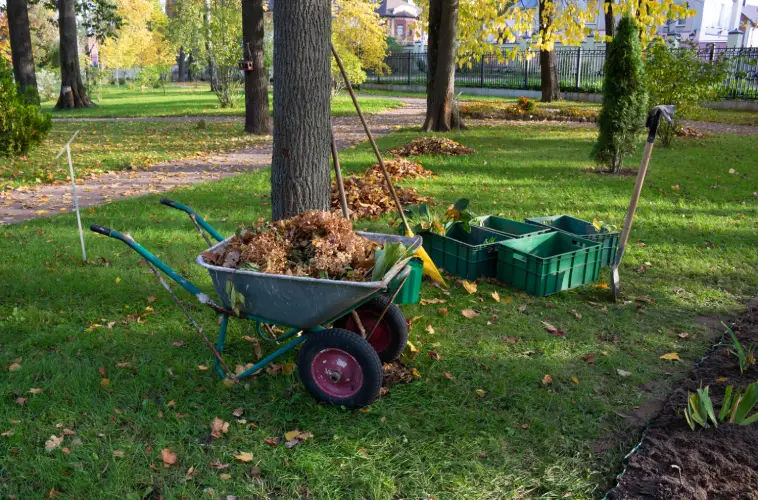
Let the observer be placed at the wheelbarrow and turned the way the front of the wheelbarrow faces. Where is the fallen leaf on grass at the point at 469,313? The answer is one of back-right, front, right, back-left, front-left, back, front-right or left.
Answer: front-left

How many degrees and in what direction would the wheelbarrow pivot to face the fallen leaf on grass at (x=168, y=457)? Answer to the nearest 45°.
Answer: approximately 135° to its right

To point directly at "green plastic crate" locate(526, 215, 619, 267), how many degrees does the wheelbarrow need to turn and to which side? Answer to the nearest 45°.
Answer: approximately 45° to its left

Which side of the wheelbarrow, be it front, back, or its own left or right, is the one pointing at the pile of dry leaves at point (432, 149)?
left

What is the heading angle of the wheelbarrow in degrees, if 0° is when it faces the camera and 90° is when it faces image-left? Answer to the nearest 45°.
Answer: approximately 270°

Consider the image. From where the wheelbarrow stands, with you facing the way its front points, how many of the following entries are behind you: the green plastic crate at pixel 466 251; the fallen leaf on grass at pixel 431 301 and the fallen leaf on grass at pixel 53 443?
1

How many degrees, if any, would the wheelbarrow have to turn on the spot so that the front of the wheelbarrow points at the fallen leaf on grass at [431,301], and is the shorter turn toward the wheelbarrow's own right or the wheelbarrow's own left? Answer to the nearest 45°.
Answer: approximately 45° to the wheelbarrow's own left

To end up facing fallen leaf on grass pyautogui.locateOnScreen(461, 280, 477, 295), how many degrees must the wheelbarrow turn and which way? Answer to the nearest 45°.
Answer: approximately 45° to its left

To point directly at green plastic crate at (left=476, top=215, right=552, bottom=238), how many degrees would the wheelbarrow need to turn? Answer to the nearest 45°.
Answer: approximately 45° to its left

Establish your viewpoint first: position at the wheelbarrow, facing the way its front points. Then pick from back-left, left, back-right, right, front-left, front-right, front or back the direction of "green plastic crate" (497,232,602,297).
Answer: front-left
